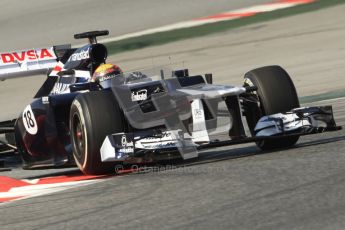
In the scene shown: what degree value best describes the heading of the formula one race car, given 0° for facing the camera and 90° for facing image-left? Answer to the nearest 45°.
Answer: approximately 315°
